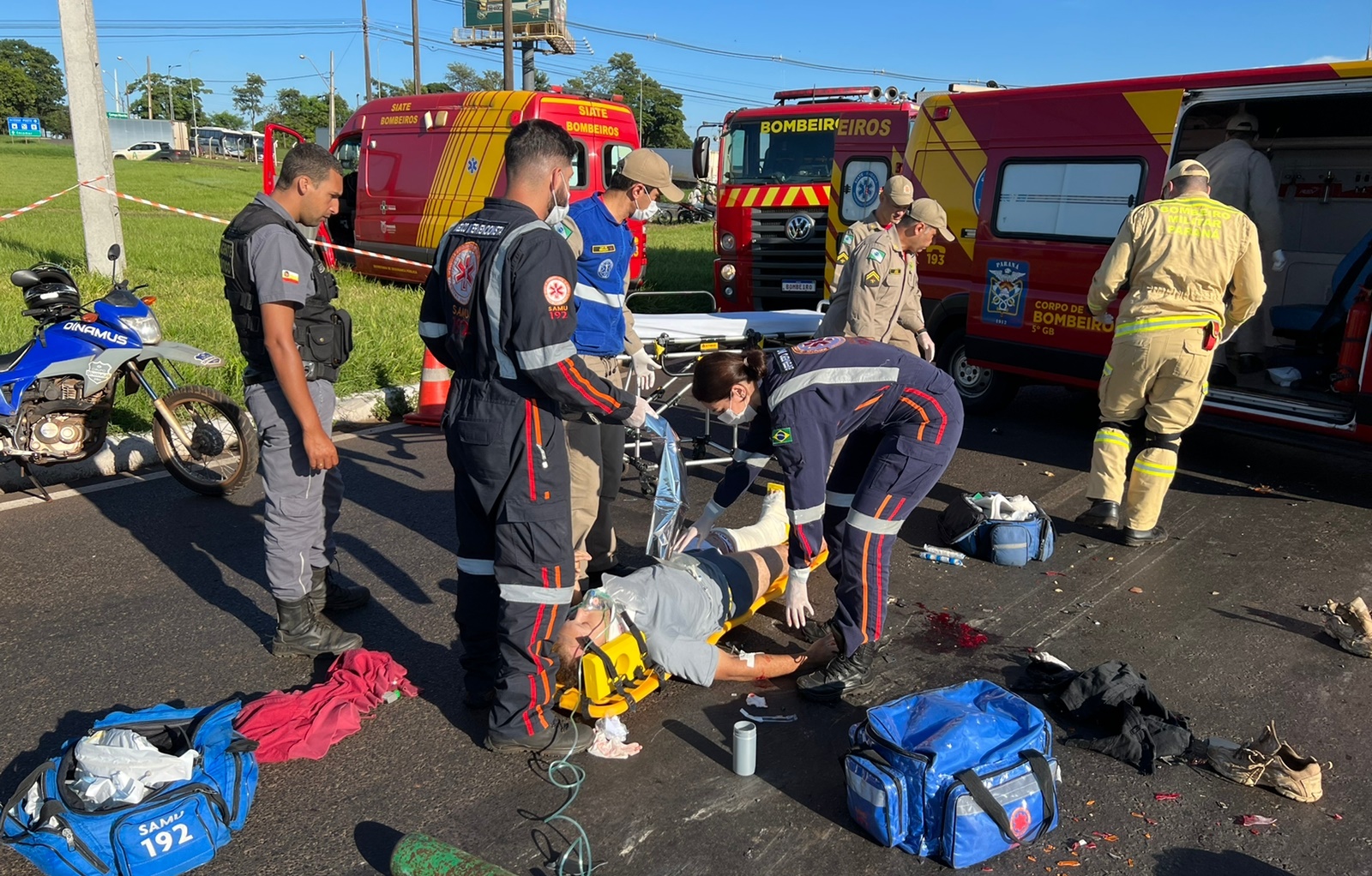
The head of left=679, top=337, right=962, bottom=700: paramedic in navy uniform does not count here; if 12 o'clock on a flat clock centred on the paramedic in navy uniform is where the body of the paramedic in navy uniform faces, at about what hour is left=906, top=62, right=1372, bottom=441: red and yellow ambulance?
The red and yellow ambulance is roughly at 4 o'clock from the paramedic in navy uniform.

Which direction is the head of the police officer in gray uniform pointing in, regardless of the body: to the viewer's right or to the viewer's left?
to the viewer's right

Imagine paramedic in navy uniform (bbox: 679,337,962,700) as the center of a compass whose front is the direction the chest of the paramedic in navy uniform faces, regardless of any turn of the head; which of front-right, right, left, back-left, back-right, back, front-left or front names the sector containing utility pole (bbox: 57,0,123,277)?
front-right

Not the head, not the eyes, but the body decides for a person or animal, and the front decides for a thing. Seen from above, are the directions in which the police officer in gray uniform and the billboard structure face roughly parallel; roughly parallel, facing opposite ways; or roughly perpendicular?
roughly perpendicular

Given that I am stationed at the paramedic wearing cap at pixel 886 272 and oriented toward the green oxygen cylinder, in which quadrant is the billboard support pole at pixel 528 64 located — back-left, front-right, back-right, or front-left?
back-right

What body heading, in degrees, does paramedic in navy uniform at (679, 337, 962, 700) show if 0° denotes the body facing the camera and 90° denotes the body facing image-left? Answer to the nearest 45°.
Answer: approximately 90°

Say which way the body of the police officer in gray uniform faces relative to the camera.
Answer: to the viewer's right

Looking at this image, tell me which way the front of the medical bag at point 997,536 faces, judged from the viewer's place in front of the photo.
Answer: facing the viewer

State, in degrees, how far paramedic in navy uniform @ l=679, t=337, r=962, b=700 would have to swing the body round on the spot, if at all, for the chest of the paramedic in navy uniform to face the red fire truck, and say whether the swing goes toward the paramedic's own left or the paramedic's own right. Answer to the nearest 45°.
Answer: approximately 90° to the paramedic's own right

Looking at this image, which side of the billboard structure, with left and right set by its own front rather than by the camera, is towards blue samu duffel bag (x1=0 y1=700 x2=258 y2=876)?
front

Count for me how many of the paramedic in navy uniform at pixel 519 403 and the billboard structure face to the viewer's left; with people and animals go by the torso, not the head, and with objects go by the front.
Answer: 0

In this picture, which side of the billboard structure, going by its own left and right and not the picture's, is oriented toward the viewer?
front

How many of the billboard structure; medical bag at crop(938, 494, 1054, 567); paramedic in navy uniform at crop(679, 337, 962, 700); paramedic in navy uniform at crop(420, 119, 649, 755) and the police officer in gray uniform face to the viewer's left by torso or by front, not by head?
1

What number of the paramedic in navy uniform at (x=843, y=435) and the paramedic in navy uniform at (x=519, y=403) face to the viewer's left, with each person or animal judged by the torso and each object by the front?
1
